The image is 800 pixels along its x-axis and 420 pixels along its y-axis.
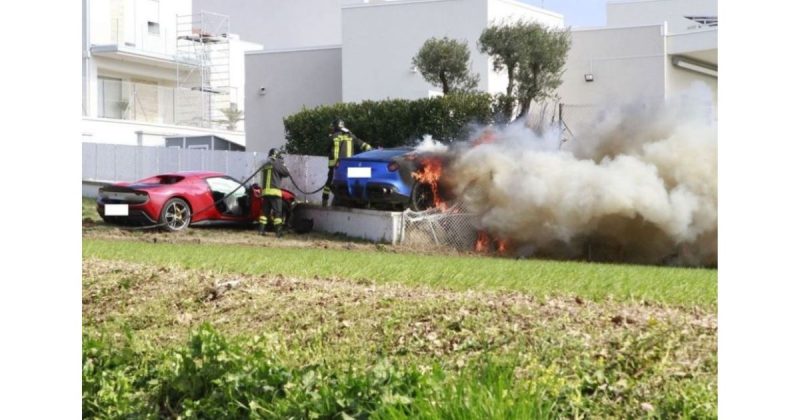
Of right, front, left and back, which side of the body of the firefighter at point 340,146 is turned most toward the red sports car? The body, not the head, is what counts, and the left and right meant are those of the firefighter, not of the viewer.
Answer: back

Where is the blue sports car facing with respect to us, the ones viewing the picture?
facing away from the viewer and to the right of the viewer

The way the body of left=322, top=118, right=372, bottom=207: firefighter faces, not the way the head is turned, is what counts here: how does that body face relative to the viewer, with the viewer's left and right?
facing to the right of the viewer

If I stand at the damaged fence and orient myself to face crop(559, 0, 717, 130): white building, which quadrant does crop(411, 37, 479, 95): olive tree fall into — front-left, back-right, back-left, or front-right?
front-left

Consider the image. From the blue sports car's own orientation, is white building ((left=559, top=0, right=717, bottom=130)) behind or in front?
in front

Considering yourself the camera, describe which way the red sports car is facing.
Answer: facing away from the viewer and to the right of the viewer

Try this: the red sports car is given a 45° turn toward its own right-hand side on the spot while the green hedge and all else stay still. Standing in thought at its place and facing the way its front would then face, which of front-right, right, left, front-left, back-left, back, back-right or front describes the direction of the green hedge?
front-left

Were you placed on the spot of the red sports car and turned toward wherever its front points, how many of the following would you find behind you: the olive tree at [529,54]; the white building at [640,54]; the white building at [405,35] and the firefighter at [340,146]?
0
